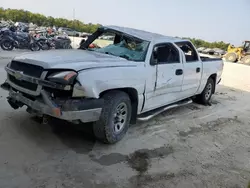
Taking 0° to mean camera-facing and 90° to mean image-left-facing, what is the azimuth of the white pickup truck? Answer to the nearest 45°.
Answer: approximately 45°

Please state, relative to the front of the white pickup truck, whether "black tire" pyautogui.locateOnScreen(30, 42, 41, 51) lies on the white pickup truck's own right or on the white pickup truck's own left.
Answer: on the white pickup truck's own right

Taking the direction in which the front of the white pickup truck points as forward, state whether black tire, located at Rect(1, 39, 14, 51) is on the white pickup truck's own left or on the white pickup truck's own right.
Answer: on the white pickup truck's own right
